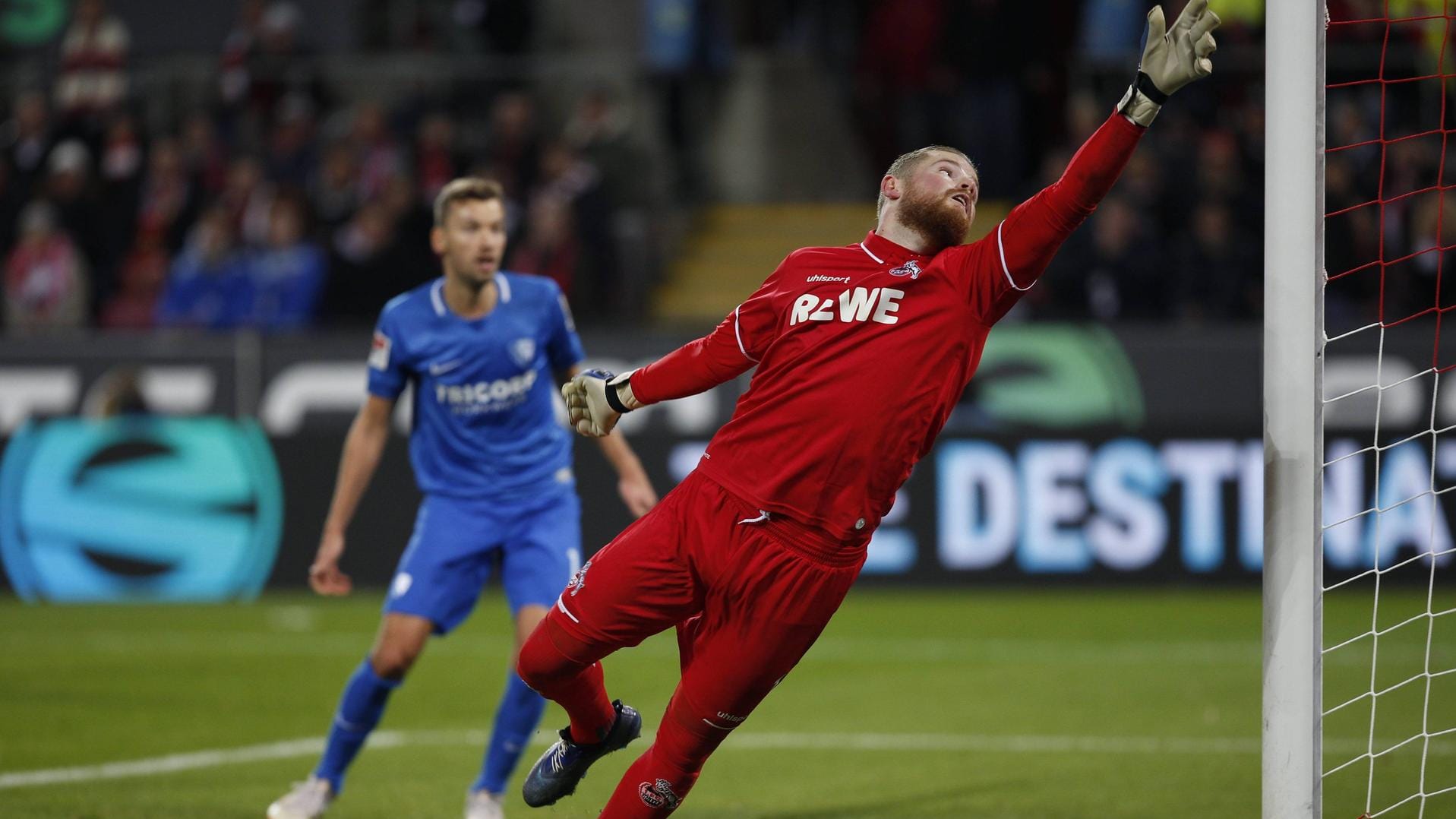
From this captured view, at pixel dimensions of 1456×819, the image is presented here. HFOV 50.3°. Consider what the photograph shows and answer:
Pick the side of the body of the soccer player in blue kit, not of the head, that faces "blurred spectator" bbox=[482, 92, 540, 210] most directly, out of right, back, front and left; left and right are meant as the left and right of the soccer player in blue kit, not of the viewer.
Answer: back

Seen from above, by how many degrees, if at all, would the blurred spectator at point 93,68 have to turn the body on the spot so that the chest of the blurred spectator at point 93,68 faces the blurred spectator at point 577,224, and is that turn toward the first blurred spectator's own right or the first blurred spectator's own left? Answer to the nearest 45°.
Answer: approximately 45° to the first blurred spectator's own left

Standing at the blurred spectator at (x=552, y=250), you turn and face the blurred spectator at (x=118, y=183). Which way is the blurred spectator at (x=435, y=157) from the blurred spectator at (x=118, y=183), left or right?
right

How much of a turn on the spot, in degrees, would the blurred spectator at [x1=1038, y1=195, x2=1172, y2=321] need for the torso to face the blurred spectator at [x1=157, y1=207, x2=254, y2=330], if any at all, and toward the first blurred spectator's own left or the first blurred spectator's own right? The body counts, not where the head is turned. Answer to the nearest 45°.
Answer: approximately 90° to the first blurred spectator's own right

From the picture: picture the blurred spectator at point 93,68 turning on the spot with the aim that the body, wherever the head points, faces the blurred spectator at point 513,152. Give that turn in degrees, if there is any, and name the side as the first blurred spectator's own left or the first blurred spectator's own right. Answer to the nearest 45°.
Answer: approximately 45° to the first blurred spectator's own left

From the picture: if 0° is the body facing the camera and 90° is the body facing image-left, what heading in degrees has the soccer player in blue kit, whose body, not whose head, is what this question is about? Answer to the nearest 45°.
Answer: approximately 0°
